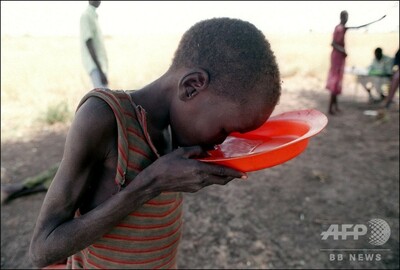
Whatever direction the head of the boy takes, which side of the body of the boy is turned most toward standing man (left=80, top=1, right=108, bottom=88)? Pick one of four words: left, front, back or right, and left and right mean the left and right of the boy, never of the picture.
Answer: left

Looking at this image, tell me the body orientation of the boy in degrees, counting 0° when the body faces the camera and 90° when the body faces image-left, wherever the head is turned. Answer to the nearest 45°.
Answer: approximately 270°

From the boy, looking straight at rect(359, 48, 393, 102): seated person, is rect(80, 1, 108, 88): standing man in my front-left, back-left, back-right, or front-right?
front-left

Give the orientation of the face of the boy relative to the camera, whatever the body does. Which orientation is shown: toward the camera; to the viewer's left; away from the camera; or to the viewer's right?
to the viewer's right

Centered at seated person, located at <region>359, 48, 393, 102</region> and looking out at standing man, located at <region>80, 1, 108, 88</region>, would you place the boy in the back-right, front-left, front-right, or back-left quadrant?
front-left

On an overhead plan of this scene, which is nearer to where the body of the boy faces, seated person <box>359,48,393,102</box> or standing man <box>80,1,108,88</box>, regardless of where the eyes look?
the seated person

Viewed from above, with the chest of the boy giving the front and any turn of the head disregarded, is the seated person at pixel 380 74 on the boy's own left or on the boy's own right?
on the boy's own left

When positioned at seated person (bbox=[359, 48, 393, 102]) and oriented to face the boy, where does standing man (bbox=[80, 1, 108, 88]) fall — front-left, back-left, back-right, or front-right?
front-right
